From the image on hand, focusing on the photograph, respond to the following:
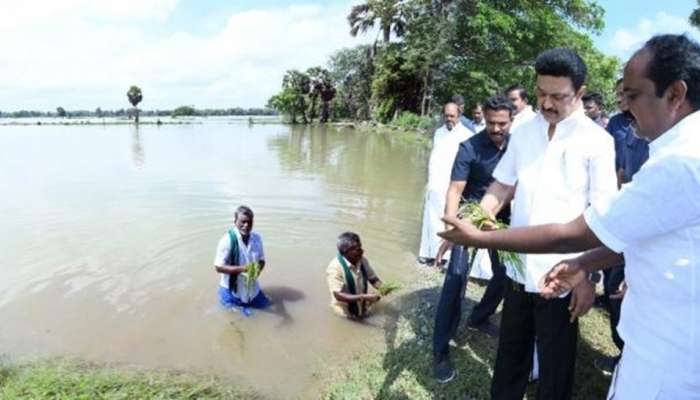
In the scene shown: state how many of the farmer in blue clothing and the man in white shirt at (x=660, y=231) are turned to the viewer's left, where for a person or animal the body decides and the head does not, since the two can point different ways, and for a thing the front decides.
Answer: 1

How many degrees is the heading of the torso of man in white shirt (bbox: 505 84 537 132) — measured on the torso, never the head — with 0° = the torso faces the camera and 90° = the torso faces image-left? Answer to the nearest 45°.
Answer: approximately 45°

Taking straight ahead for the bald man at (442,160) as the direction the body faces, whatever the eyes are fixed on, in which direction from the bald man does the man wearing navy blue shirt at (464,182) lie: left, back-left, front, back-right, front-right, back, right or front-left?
front-left

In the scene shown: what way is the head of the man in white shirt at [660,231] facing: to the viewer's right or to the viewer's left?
to the viewer's left

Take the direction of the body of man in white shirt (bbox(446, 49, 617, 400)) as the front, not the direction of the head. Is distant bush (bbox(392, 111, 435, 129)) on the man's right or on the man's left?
on the man's right

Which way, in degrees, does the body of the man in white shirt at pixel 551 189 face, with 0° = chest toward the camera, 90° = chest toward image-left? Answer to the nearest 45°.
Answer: approximately 45°

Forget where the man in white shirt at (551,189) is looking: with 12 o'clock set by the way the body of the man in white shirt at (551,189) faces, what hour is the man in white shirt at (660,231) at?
the man in white shirt at (660,231) is roughly at 10 o'clock from the man in white shirt at (551,189).

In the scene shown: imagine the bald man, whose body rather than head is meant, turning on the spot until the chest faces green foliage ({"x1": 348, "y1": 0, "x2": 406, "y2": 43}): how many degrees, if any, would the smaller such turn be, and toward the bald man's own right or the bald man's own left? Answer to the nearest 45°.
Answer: approximately 135° to the bald man's own right

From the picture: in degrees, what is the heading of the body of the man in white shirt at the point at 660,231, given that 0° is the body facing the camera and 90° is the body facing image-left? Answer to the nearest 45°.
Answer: approximately 90°
